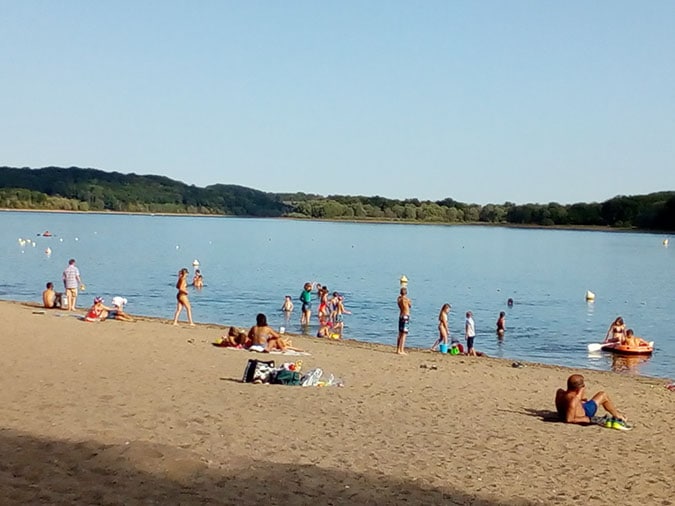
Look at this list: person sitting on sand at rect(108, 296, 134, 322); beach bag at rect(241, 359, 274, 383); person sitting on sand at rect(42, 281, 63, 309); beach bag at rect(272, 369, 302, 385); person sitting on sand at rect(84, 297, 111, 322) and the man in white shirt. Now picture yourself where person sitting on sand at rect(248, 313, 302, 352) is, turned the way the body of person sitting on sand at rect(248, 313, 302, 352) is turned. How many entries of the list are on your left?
4

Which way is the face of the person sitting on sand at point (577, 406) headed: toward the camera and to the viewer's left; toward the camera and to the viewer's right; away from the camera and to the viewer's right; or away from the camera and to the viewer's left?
away from the camera and to the viewer's right

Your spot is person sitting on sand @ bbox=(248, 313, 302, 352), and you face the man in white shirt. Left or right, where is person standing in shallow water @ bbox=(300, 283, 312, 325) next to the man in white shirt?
right

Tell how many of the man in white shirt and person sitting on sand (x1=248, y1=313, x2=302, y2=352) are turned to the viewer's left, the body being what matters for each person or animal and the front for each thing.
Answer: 0

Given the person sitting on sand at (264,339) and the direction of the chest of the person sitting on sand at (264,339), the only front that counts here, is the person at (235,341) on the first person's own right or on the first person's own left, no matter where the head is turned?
on the first person's own left

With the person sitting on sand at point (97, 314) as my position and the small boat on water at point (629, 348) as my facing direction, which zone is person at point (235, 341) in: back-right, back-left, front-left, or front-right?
front-right

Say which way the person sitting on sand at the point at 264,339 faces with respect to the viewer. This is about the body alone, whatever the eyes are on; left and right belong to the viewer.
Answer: facing away from the viewer and to the right of the viewer

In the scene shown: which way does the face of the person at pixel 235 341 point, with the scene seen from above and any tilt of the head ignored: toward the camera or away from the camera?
away from the camera

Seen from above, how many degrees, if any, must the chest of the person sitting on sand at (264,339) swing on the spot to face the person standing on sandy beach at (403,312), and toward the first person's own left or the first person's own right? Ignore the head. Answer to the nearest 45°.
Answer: approximately 45° to the first person's own right

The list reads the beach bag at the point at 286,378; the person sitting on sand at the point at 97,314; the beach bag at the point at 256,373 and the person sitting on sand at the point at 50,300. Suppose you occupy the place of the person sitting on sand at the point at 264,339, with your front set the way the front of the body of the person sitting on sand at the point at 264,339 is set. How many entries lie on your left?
2
